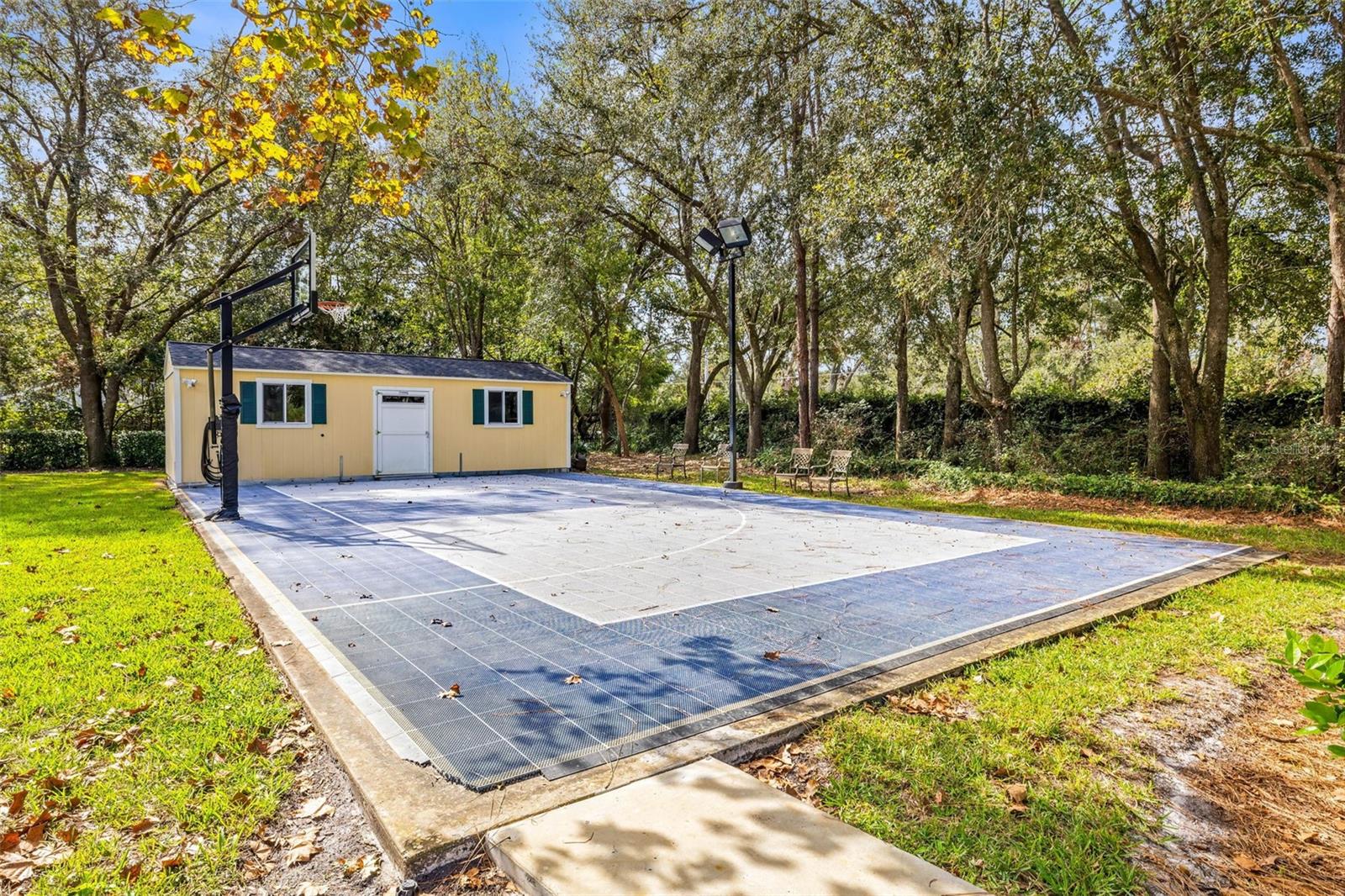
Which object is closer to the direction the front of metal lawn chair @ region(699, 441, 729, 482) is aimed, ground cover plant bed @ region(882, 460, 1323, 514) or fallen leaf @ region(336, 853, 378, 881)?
the fallen leaf

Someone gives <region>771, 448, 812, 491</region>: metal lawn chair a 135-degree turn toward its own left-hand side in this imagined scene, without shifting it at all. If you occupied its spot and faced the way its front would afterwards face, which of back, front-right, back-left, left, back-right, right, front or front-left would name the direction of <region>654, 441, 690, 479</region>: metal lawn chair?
back-left

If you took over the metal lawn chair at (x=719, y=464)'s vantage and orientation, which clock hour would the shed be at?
The shed is roughly at 1 o'clock from the metal lawn chair.

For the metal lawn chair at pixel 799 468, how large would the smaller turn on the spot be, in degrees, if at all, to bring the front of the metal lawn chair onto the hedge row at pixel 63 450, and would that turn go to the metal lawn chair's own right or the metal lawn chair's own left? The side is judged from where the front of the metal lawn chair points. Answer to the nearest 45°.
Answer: approximately 45° to the metal lawn chair's own right

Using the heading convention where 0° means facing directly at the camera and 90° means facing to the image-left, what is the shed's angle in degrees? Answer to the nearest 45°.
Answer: approximately 0°

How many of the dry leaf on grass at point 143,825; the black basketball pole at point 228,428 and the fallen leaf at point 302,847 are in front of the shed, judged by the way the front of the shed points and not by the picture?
3

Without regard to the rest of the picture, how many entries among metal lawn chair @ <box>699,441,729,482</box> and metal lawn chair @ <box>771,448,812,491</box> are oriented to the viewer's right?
0

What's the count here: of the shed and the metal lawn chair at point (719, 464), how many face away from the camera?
0

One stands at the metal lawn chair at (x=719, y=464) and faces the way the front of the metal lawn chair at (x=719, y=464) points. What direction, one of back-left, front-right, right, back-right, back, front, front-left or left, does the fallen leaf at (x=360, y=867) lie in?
front-left

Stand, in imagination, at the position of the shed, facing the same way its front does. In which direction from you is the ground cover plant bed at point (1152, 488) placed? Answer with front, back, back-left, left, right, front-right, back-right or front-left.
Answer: front-left

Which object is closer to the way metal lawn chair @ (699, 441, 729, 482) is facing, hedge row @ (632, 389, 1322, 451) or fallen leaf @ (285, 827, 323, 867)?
the fallen leaf

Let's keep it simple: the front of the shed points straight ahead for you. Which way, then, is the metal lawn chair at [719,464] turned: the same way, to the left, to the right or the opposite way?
to the right
